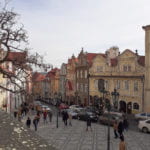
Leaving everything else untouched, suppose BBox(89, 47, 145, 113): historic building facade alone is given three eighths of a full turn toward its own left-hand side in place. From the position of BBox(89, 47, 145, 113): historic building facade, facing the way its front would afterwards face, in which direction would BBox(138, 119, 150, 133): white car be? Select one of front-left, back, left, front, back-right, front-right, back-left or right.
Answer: back-right

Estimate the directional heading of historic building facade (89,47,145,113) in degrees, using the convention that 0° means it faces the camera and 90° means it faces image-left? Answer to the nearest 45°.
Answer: approximately 0°

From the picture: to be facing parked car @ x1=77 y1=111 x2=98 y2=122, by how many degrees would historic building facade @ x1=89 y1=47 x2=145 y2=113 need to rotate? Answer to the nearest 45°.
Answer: approximately 45° to its right
